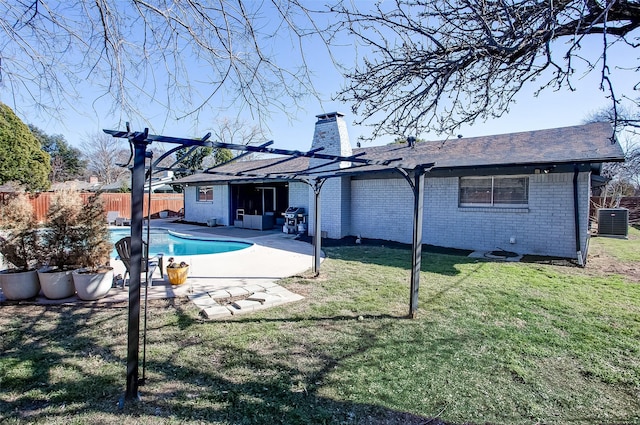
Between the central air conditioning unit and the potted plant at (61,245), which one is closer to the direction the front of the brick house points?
the central air conditioning unit

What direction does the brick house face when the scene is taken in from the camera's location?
facing away from the viewer and to the right of the viewer

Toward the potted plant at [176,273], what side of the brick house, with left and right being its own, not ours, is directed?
back

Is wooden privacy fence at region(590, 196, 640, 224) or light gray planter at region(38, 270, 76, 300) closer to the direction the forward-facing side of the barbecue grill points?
the light gray planter

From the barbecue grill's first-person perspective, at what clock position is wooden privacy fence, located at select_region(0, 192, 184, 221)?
The wooden privacy fence is roughly at 3 o'clock from the barbecue grill.

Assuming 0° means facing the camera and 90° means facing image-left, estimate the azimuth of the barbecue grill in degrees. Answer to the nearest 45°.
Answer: approximately 45°

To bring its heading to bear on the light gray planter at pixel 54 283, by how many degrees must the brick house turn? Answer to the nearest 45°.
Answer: approximately 180°
